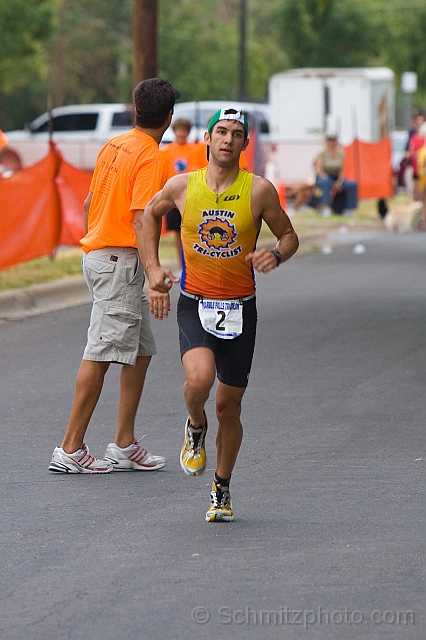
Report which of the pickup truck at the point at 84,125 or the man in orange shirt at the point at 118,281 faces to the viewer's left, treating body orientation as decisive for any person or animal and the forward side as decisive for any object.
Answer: the pickup truck

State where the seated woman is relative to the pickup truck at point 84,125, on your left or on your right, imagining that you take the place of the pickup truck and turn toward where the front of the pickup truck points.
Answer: on your left

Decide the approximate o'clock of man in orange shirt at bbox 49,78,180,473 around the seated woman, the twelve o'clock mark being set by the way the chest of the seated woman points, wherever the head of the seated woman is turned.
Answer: The man in orange shirt is roughly at 12 o'clock from the seated woman.

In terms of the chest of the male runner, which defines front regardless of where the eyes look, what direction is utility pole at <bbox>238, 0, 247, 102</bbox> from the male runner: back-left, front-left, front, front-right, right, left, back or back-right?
back

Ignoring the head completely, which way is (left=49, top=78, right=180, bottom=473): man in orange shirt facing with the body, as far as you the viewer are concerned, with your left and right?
facing away from the viewer and to the right of the viewer

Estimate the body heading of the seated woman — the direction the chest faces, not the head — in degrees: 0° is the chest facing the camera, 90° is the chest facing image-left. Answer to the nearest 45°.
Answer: approximately 0°

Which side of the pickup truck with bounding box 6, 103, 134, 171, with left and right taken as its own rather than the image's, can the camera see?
left

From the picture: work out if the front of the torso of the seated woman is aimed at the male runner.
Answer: yes

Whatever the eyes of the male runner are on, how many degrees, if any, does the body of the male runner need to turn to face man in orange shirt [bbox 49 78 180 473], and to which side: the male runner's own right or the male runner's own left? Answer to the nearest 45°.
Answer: approximately 135° to the male runner's own right

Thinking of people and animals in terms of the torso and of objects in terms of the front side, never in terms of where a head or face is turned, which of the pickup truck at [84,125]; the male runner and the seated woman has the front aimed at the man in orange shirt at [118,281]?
the seated woman

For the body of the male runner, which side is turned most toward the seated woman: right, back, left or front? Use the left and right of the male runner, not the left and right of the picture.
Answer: back

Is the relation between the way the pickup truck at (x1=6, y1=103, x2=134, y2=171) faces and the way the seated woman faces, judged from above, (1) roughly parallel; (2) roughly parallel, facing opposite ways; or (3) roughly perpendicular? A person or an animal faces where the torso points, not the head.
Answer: roughly perpendicular

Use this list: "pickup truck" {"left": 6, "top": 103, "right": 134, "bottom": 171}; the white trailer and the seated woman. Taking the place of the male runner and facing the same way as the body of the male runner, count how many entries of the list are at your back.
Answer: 3

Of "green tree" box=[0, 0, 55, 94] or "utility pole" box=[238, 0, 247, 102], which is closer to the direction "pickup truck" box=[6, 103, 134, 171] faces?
the green tree
